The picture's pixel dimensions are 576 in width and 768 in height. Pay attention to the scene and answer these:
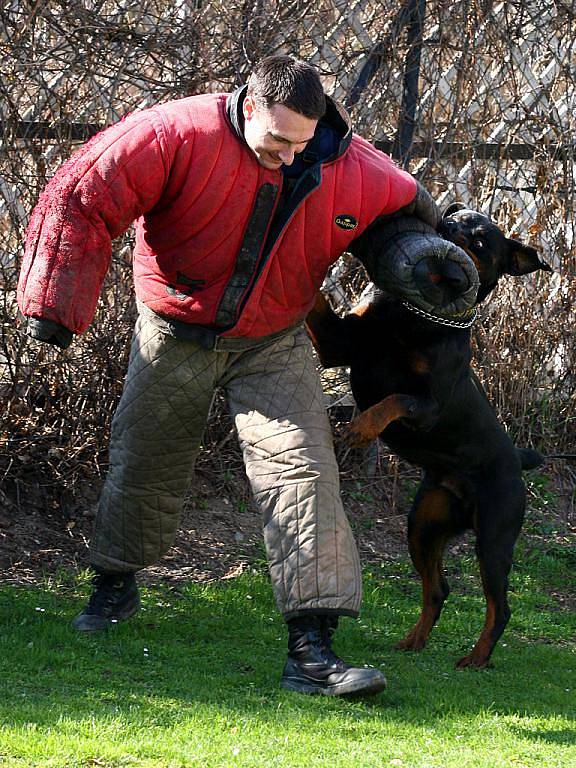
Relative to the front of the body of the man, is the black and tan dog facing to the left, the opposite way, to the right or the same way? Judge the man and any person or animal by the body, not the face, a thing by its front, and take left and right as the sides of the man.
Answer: to the right

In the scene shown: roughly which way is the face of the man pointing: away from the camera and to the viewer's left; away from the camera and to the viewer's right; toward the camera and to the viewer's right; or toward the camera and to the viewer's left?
toward the camera and to the viewer's right

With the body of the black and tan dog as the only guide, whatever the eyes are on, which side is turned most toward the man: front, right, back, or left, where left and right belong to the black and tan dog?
front

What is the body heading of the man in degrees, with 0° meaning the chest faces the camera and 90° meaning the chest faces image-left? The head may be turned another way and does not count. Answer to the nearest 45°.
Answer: approximately 315°

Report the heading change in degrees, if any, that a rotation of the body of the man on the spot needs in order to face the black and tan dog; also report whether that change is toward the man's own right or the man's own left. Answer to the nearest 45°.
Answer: approximately 90° to the man's own left

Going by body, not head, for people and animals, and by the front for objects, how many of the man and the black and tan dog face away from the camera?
0

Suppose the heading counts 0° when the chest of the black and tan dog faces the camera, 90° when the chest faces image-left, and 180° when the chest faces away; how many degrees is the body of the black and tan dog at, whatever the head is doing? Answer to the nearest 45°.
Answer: approximately 45°
